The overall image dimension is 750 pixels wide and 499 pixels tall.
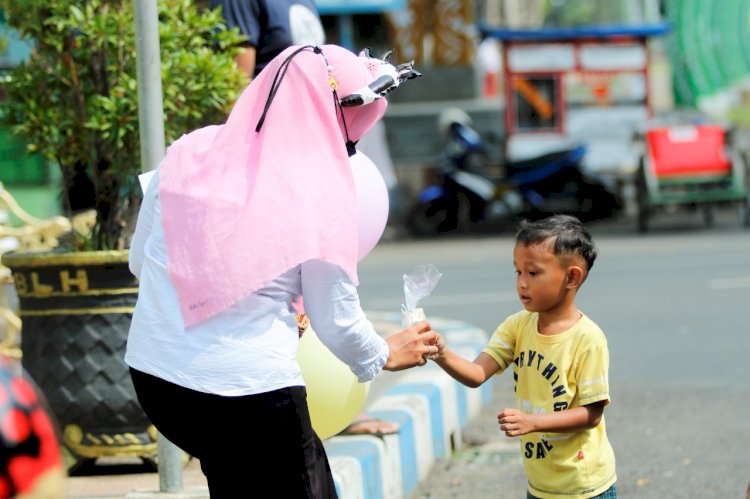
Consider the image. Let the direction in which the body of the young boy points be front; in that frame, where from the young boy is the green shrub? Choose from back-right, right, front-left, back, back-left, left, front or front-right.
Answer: right

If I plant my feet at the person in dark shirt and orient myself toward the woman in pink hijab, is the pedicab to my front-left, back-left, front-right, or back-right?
back-left

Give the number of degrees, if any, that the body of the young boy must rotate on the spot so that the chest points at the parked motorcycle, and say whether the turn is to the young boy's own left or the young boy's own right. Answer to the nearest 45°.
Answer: approximately 135° to the young boy's own right

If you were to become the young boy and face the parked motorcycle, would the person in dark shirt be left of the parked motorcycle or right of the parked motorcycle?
left

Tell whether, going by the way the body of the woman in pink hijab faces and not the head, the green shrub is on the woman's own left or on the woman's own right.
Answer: on the woman's own left

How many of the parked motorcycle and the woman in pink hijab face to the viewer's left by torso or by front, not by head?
1

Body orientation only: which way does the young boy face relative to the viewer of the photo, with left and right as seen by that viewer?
facing the viewer and to the left of the viewer

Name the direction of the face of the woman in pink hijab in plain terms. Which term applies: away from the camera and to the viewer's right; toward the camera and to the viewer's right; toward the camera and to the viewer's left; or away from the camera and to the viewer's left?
away from the camera and to the viewer's right

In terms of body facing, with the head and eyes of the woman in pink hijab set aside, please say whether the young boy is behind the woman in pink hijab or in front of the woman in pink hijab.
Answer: in front

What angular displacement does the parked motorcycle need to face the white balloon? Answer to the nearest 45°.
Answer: approximately 90° to its left

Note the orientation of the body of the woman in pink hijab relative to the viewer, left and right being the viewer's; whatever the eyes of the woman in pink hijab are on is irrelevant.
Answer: facing away from the viewer and to the right of the viewer

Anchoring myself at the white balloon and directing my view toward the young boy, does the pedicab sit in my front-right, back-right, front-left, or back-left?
front-left

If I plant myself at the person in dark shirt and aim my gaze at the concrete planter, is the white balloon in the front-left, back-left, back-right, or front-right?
front-left

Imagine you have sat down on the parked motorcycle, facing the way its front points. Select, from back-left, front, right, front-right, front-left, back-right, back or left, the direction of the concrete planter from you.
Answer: left

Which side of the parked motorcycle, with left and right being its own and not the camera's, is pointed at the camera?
left

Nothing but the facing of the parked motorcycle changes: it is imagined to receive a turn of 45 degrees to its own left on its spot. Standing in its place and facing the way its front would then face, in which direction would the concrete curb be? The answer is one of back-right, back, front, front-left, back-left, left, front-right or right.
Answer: front-left
